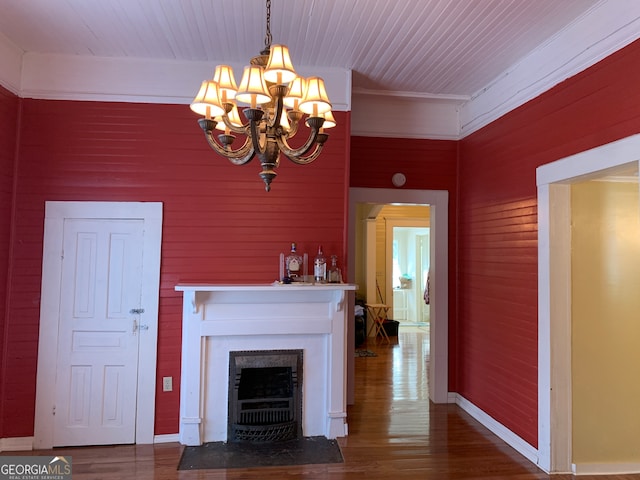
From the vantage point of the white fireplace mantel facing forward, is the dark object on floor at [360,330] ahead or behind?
behind

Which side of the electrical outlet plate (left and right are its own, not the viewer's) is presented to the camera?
front

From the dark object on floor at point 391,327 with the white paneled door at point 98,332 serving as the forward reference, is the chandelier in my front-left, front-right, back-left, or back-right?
front-left

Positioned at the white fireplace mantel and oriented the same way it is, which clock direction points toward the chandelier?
The chandelier is roughly at 12 o'clock from the white fireplace mantel.

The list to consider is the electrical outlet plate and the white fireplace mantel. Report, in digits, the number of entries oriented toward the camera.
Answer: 2

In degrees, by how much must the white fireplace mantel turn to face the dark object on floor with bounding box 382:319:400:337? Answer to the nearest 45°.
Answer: approximately 135° to its left

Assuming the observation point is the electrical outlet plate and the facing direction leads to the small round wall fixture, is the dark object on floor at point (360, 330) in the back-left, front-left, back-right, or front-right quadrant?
front-left

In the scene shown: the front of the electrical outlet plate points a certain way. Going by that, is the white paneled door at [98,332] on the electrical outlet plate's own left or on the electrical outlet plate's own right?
on the electrical outlet plate's own right

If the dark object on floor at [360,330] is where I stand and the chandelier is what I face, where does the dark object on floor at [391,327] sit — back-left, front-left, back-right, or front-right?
back-left

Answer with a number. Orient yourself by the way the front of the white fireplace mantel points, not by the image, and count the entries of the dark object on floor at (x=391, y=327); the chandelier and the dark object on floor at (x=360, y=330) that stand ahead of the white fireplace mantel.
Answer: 1

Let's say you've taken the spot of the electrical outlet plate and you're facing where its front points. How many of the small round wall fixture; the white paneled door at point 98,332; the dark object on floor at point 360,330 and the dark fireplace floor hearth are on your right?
1

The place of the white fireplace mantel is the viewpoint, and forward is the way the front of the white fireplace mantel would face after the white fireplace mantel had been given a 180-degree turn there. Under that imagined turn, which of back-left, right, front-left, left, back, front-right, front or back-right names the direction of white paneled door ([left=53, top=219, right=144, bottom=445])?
left

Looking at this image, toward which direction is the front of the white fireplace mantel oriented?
toward the camera

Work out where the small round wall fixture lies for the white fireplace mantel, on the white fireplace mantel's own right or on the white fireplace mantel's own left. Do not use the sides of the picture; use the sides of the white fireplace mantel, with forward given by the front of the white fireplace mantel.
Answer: on the white fireplace mantel's own left
